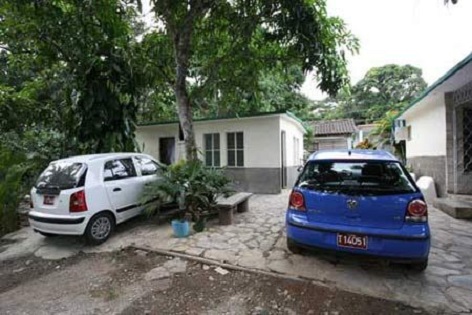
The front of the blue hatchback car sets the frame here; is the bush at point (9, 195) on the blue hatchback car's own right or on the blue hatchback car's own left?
on the blue hatchback car's own left

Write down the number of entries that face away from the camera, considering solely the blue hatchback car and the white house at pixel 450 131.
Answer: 1

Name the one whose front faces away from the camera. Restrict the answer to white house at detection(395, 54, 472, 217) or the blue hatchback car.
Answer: the blue hatchback car

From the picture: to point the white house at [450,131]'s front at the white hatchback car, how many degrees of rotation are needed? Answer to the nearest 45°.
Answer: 0° — it already faces it

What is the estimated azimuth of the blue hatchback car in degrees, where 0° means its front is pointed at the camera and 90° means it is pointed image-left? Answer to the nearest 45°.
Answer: approximately 180°

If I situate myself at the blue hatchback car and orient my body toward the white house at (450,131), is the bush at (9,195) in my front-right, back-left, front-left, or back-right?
back-left

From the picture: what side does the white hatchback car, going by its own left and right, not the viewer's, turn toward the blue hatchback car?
right

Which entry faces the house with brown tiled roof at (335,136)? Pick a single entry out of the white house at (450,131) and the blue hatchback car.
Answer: the blue hatchback car

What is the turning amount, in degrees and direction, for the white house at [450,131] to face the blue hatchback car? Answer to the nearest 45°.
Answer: approximately 45° to its left

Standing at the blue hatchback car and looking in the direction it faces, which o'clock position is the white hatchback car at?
The white hatchback car is roughly at 9 o'clock from the blue hatchback car.

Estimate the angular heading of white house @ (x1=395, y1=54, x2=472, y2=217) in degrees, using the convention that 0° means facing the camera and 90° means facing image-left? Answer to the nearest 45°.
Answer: approximately 45°

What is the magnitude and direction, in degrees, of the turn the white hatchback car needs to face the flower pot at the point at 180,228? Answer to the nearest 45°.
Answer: approximately 45° to its right

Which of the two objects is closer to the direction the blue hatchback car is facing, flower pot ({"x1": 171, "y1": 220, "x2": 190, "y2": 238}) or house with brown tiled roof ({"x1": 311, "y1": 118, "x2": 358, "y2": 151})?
the house with brown tiled roof

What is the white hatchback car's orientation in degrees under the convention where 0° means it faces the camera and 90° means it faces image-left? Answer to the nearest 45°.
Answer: approximately 225°

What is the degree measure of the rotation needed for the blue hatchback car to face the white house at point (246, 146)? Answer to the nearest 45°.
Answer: approximately 45° to its left
